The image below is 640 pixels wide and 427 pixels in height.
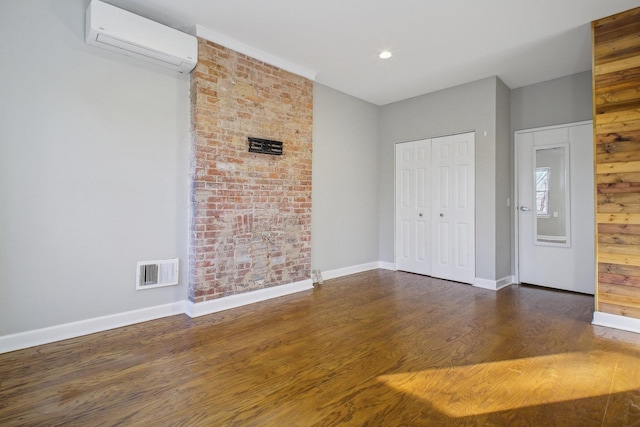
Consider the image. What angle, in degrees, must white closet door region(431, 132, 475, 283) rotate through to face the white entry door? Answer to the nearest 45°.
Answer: approximately 135° to its left

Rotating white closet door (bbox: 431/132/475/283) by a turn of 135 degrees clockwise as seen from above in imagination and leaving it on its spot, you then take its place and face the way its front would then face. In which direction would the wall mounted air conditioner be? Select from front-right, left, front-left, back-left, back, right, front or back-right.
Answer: back-left

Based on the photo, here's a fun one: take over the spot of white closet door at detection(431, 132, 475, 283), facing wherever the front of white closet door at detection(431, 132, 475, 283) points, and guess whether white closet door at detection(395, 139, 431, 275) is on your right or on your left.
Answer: on your right

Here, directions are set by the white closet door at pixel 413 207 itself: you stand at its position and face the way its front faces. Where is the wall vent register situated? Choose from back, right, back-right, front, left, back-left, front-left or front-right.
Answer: front

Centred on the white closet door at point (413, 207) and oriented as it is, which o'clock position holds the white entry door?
The white entry door is roughly at 8 o'clock from the white closet door.

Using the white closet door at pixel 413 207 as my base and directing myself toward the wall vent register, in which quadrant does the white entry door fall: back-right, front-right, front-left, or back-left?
back-left

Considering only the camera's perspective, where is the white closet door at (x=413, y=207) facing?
facing the viewer and to the left of the viewer

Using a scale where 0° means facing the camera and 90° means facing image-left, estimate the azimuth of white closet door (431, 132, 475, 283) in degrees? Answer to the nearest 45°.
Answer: approximately 45°

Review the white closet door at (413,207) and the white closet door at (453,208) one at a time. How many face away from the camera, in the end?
0

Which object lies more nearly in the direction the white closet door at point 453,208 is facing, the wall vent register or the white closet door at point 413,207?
the wall vent register

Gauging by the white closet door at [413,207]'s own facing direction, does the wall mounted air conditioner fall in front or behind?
in front

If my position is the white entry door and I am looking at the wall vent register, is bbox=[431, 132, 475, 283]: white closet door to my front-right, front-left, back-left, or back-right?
front-right

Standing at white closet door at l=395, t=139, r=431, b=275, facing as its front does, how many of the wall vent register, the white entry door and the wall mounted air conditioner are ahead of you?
2
